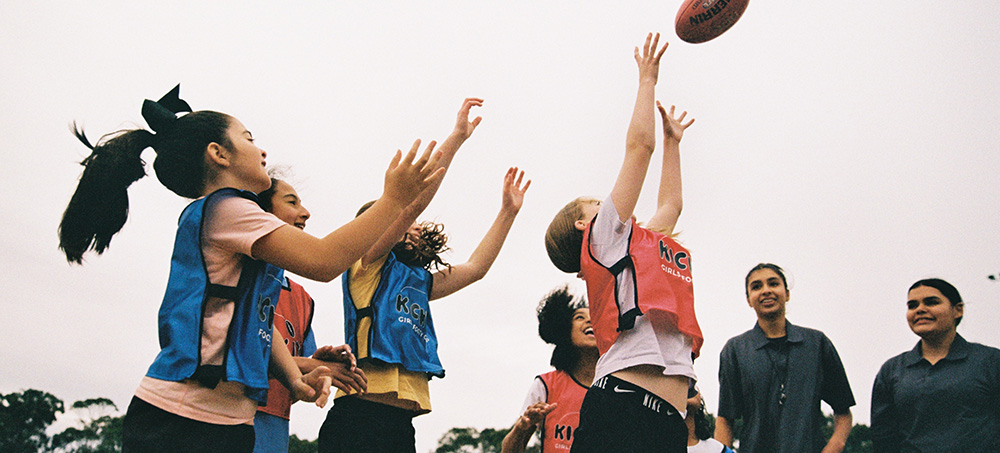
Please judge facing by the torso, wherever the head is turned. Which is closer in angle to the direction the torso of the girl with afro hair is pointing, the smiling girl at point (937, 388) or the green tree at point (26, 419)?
the smiling girl

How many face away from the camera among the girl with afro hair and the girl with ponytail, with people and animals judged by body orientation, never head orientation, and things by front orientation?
0

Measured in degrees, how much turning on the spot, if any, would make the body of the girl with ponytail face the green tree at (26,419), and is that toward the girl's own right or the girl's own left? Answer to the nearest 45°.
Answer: approximately 90° to the girl's own left

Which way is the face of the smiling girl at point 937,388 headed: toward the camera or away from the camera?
toward the camera

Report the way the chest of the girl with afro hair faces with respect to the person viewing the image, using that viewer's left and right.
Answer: facing the viewer and to the right of the viewer

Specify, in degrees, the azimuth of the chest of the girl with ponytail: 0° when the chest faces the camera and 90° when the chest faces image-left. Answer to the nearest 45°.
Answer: approximately 270°

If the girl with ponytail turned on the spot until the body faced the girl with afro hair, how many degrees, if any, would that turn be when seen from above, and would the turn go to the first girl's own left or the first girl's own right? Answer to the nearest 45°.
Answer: approximately 45° to the first girl's own left

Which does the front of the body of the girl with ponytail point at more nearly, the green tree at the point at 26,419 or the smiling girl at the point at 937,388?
the smiling girl

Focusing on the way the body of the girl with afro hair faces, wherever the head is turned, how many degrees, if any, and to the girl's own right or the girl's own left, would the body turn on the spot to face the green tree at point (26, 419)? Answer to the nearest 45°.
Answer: approximately 180°

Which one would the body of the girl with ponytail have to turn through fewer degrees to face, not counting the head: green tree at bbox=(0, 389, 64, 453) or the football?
the football

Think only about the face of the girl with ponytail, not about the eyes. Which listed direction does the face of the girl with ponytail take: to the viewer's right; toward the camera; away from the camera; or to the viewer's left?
to the viewer's right

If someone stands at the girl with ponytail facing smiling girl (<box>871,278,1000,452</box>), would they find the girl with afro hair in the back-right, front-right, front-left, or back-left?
front-left

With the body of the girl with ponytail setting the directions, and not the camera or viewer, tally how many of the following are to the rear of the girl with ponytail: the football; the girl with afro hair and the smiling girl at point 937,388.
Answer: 0

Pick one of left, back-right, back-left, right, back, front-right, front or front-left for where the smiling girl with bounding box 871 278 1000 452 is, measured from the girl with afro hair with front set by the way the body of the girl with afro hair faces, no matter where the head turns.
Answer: front-left

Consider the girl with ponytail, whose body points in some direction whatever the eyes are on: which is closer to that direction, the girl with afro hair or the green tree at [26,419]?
the girl with afro hair
